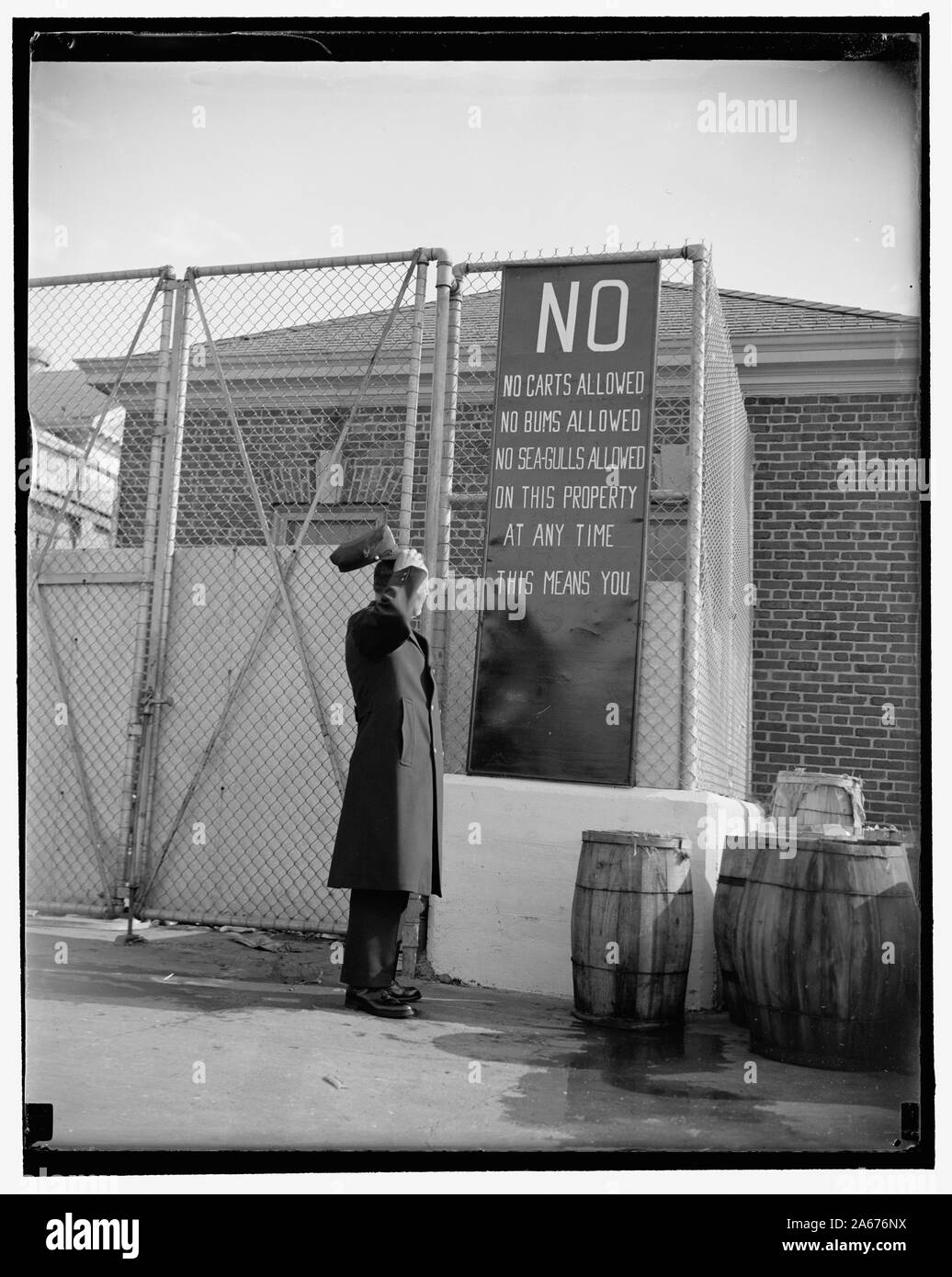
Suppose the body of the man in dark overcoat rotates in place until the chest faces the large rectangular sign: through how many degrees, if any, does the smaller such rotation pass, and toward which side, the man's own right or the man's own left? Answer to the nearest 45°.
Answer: approximately 45° to the man's own left

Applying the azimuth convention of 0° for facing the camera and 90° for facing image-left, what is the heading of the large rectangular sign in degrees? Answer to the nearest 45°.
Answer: approximately 0°

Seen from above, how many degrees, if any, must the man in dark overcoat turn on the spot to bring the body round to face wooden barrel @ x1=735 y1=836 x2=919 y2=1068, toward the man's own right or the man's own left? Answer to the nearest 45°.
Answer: approximately 45° to the man's own right

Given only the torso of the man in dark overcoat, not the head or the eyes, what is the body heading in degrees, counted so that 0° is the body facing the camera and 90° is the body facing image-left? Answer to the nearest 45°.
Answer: approximately 270°

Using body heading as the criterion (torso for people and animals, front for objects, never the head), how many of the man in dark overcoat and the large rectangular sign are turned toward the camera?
1

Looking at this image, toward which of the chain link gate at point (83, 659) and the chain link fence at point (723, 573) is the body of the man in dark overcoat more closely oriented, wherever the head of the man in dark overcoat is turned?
the chain link fence
